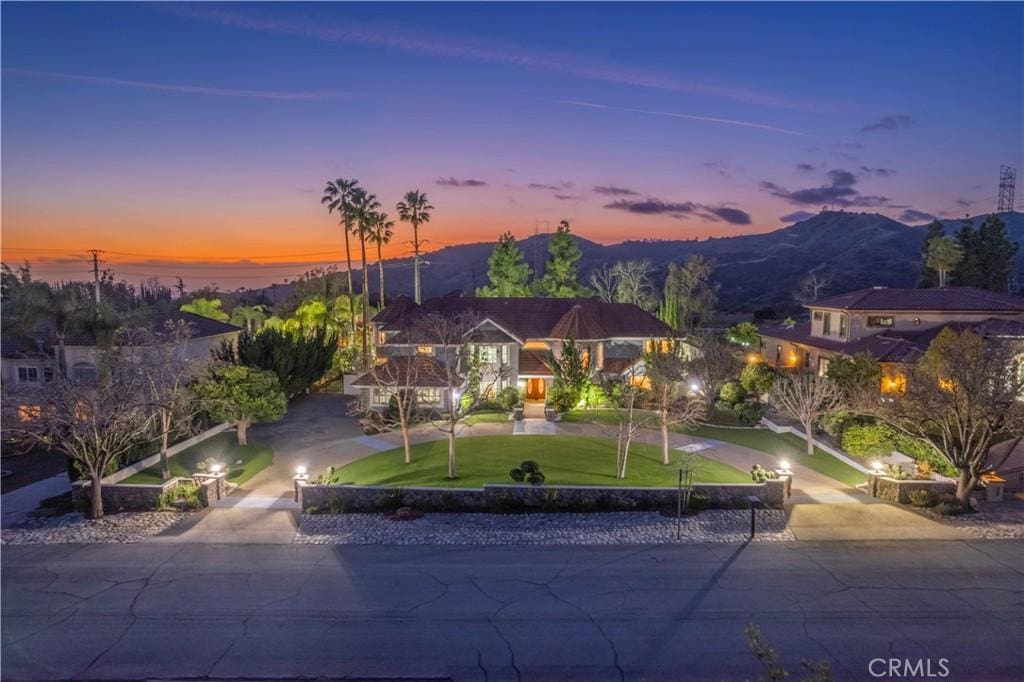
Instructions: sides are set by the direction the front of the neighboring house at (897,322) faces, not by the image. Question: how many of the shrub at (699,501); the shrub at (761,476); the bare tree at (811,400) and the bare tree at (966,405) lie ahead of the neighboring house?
4

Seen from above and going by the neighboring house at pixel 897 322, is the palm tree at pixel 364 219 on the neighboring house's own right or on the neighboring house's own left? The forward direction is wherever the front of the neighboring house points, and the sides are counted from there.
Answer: on the neighboring house's own right

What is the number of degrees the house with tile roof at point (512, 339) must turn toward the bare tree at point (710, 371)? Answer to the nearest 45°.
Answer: approximately 90° to its left

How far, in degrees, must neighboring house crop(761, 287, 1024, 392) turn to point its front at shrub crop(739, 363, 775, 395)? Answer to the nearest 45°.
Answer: approximately 45° to its right

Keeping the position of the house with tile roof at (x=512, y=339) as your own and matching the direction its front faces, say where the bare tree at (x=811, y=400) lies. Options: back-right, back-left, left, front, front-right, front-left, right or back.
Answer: front-left

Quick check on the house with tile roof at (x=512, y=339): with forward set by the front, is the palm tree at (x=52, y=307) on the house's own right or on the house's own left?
on the house's own right

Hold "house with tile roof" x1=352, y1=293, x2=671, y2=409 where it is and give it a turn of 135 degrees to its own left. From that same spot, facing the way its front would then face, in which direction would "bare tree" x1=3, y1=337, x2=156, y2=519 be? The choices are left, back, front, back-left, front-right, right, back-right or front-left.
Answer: back

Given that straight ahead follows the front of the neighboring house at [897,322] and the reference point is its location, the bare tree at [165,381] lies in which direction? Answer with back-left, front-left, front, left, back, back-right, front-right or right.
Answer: front-right

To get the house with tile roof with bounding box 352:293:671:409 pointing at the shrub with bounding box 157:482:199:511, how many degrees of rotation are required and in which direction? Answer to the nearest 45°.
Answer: approximately 45° to its right

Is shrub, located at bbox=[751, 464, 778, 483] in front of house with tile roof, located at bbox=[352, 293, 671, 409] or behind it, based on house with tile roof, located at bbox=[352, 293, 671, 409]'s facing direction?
in front

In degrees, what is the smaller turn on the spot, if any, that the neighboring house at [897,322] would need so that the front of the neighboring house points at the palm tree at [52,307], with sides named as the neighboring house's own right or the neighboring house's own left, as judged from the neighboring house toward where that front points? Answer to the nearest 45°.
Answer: approximately 45° to the neighboring house's own right

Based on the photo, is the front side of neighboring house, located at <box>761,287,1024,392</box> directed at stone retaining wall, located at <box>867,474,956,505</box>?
yes

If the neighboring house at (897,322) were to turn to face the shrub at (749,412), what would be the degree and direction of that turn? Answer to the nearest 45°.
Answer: approximately 45° to its right

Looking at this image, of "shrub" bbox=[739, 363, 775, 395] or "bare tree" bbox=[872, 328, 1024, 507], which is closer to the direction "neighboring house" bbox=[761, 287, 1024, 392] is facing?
the bare tree

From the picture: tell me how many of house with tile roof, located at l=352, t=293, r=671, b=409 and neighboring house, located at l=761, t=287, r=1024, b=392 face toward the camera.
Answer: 2

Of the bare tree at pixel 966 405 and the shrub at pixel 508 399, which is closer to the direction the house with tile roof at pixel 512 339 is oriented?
the shrub
